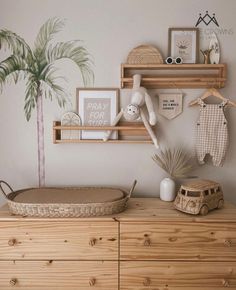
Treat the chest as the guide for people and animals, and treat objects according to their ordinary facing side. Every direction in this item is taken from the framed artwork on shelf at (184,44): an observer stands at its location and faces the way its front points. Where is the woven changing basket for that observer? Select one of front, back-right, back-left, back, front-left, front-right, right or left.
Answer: front-right

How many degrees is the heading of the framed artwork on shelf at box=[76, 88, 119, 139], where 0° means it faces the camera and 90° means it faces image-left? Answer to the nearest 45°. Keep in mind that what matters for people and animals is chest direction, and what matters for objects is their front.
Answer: approximately 0°

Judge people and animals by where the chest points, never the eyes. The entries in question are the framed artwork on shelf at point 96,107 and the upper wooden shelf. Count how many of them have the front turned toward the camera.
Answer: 2
